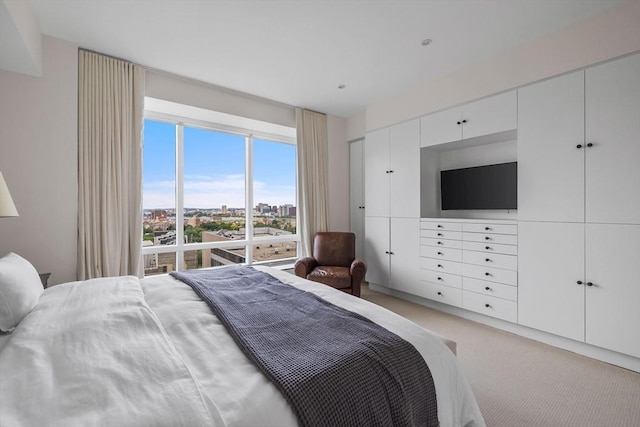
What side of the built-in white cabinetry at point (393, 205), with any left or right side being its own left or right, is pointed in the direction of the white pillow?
front

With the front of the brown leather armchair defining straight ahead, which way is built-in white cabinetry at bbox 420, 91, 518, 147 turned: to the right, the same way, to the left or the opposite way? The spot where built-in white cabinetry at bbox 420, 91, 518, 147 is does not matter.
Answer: to the right

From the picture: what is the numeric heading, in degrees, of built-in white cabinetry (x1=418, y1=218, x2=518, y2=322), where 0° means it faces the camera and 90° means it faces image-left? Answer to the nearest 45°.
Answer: approximately 45°

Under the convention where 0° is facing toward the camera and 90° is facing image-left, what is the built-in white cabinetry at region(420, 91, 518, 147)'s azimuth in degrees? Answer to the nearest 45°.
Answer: approximately 45°

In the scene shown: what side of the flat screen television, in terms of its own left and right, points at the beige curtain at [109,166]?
front

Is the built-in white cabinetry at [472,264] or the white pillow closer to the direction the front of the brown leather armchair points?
the white pillow

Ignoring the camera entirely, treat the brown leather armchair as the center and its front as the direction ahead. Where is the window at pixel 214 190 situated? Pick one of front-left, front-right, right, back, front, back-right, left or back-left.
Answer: right

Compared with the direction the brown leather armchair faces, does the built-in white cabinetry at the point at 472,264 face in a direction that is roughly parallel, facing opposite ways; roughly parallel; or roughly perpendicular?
roughly perpendicular

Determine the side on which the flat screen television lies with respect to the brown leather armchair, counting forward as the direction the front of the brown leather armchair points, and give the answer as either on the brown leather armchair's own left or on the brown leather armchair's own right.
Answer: on the brown leather armchair's own left

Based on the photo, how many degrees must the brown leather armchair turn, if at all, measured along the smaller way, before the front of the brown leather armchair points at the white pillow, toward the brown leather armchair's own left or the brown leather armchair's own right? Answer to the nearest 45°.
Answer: approximately 45° to the brown leather armchair's own right

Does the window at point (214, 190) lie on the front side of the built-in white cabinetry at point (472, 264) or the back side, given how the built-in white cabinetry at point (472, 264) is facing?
on the front side
